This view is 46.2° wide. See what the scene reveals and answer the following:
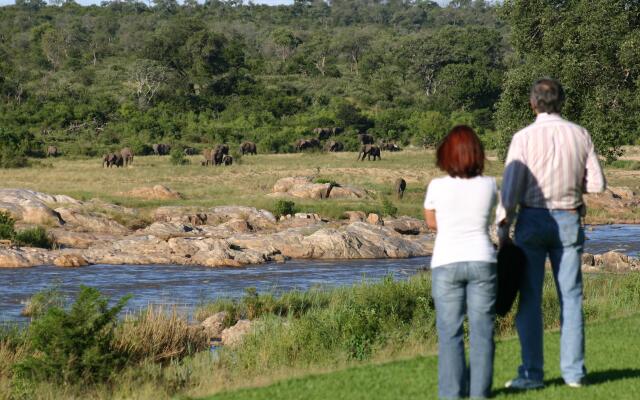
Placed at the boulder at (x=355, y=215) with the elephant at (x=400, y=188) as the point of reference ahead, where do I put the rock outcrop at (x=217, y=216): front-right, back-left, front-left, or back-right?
back-left

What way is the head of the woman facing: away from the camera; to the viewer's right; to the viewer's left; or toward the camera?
away from the camera

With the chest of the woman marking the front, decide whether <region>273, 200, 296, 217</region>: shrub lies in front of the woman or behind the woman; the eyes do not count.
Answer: in front

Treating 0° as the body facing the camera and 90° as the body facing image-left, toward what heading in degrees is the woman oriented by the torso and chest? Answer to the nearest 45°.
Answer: approximately 180°

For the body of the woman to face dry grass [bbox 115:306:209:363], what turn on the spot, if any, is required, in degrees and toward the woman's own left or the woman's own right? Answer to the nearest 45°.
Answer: approximately 45° to the woman's own left

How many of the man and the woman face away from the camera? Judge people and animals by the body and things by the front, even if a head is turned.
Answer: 2

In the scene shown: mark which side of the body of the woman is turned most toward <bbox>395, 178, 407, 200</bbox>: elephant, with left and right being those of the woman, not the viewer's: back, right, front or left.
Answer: front

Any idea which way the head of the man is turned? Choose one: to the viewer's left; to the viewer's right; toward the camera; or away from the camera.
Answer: away from the camera

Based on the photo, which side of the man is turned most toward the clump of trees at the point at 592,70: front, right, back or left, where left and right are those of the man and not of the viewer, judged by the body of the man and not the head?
front

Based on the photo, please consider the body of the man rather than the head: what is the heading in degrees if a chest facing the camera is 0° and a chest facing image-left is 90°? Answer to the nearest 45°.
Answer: approximately 180°

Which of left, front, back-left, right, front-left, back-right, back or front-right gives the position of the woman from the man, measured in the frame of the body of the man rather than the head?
back-left

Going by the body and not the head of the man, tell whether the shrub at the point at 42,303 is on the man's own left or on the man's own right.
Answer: on the man's own left
